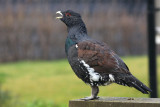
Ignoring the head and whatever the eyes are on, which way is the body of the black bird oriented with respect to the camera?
to the viewer's left
